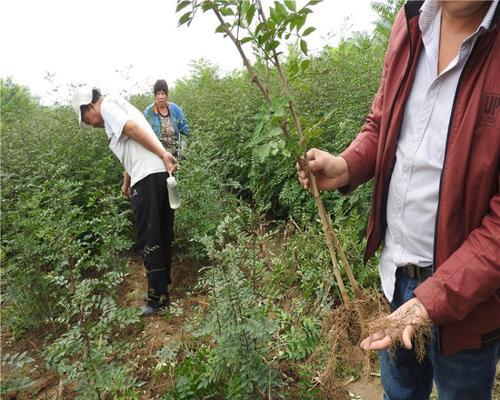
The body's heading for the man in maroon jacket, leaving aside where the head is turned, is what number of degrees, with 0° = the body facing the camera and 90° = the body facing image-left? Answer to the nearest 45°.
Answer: approximately 45°

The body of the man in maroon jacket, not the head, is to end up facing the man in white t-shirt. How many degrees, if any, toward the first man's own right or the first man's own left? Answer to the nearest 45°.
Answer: approximately 90° to the first man's own right
